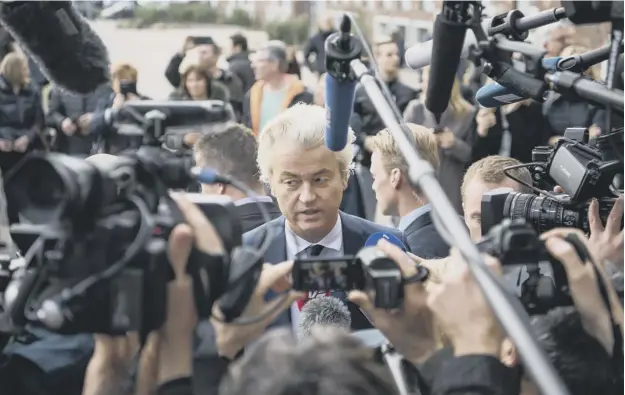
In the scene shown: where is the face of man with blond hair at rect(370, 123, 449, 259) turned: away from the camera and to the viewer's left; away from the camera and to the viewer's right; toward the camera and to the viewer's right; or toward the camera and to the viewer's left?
away from the camera and to the viewer's left

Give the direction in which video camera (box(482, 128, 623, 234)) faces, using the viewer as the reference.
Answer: facing to the left of the viewer

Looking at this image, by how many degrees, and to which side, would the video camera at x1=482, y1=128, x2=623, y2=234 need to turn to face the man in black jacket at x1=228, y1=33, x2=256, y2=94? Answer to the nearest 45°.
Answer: approximately 45° to its right

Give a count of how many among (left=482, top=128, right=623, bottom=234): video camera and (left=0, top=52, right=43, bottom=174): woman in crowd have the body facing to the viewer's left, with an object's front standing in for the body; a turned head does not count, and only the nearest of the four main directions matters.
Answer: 1

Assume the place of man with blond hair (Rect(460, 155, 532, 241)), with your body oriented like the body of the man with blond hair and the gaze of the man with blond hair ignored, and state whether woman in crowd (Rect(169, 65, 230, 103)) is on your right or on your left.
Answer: on your right

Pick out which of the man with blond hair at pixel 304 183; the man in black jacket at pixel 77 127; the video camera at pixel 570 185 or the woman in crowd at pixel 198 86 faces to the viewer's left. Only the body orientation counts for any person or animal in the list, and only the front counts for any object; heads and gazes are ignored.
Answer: the video camera

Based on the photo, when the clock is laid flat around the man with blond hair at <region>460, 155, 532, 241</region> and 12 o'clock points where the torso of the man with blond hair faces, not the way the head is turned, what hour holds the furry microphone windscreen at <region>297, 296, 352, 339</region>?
The furry microphone windscreen is roughly at 11 o'clock from the man with blond hair.

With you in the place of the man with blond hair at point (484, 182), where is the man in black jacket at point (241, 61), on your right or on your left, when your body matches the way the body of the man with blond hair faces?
on your right
